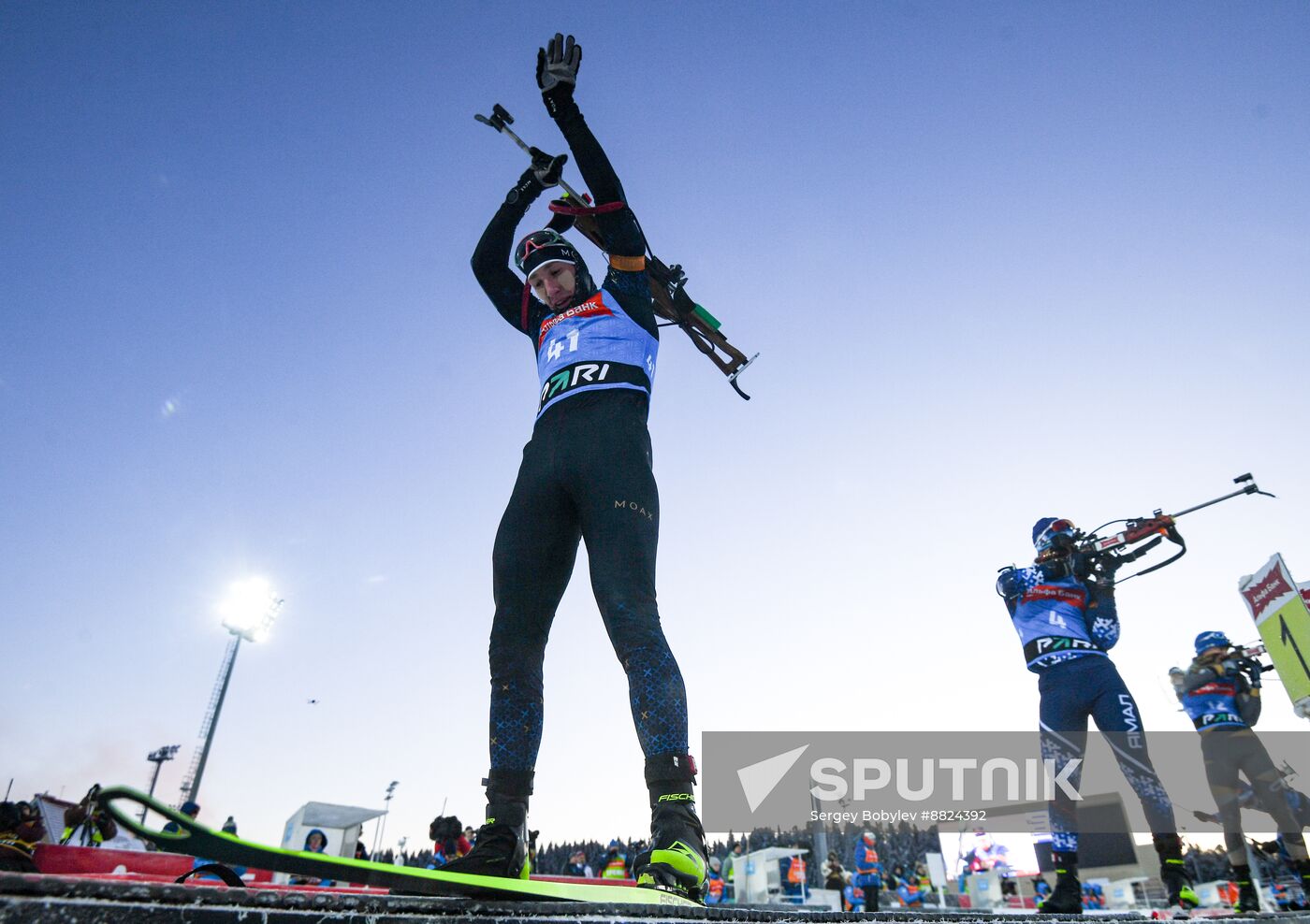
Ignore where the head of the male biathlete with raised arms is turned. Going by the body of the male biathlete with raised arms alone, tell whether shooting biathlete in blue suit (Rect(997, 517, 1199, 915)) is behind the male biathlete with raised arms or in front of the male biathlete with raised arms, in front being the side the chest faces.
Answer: behind

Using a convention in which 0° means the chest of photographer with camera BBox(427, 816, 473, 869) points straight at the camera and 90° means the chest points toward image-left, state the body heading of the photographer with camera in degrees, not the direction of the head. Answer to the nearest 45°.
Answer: approximately 0°

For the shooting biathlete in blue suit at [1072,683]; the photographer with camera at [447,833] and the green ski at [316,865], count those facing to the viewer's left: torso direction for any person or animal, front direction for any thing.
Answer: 1

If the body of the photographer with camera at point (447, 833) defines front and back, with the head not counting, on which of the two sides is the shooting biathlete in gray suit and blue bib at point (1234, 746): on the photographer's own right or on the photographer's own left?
on the photographer's own left

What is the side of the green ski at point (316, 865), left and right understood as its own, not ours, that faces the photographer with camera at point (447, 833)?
right

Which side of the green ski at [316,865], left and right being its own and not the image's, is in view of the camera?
left
